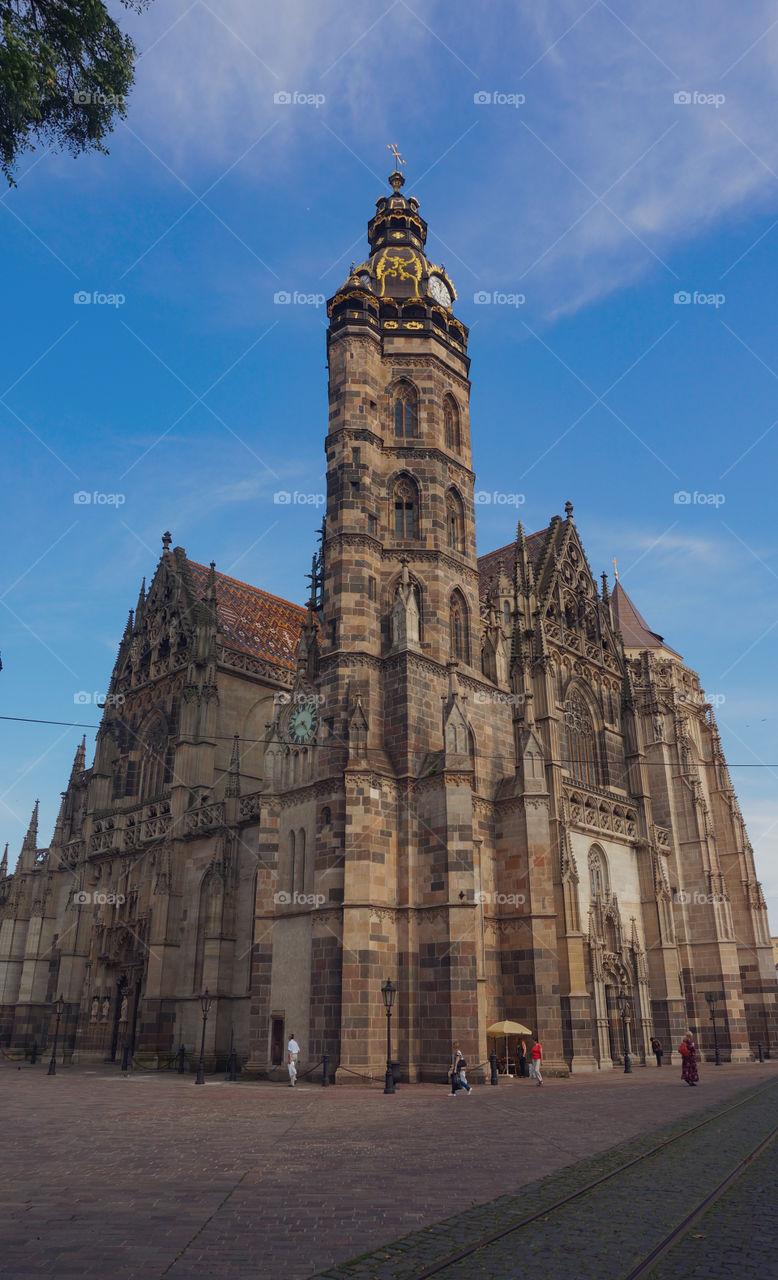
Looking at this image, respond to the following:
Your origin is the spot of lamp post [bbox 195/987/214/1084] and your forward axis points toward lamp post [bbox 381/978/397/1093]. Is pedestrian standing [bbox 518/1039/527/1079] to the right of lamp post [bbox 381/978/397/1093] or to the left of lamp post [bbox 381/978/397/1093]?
left

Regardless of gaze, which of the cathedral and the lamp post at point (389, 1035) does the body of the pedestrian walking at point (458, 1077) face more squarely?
the lamp post

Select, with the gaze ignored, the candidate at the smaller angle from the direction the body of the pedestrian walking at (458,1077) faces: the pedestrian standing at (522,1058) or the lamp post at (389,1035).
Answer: the lamp post

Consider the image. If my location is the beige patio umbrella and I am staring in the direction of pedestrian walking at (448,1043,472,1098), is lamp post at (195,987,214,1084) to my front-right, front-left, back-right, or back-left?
front-right

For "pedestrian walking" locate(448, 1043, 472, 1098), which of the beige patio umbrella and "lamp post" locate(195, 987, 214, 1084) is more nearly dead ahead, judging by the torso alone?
the lamp post
